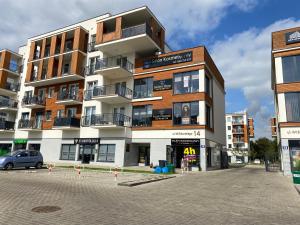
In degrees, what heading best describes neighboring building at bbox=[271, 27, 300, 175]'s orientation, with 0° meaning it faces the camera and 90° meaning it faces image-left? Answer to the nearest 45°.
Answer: approximately 0°

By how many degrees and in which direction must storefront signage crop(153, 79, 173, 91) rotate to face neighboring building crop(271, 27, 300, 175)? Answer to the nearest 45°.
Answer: approximately 90° to its left

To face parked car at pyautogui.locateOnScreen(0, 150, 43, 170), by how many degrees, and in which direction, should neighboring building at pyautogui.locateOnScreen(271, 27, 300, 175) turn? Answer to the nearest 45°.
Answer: approximately 45° to its right

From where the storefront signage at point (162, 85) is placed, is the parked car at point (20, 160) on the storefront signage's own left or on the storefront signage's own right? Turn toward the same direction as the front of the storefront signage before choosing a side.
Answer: on the storefront signage's own right

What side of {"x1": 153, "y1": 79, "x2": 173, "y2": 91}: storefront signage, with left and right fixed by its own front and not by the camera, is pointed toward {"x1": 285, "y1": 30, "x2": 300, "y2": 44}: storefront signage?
left

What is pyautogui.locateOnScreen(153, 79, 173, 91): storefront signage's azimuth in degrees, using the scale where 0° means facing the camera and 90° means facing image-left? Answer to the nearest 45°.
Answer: approximately 0°
